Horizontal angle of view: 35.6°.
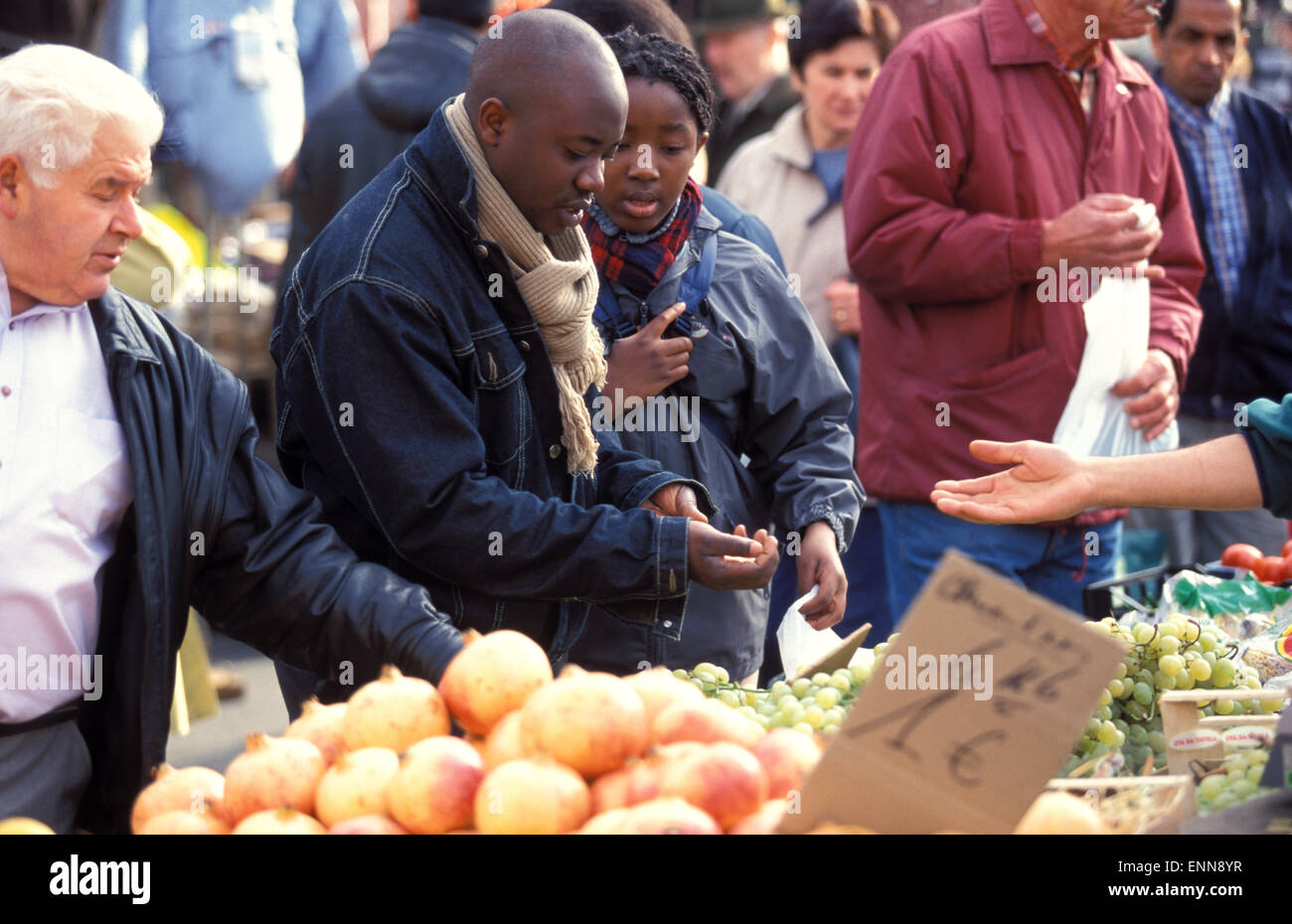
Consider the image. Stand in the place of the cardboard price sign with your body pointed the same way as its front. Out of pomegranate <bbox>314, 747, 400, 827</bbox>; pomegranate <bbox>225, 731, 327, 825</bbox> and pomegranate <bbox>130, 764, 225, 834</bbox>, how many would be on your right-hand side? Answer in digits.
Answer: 3

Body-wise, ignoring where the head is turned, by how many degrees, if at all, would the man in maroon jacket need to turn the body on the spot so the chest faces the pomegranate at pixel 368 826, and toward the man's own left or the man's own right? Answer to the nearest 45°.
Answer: approximately 45° to the man's own right

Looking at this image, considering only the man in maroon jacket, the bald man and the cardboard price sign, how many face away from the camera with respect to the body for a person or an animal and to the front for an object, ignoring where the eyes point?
0

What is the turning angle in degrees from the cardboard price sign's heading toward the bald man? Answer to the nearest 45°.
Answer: approximately 135° to its right

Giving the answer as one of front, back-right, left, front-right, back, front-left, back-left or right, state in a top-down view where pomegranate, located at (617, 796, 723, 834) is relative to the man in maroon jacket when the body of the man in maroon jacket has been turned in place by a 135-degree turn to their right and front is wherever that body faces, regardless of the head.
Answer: left

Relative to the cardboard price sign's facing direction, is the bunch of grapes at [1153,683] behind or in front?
behind

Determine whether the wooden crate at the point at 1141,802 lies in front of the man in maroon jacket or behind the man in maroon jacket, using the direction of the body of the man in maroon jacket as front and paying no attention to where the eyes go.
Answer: in front

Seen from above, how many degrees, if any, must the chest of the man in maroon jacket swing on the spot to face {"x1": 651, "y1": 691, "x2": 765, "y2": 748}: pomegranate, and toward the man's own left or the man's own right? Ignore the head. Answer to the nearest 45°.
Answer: approximately 45° to the man's own right

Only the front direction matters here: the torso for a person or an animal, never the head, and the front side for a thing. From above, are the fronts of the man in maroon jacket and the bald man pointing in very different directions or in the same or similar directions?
same or similar directions

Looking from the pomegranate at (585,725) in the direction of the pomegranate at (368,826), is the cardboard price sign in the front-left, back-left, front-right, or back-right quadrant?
back-left

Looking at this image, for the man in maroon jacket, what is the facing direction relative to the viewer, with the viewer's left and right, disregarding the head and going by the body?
facing the viewer and to the right of the viewer

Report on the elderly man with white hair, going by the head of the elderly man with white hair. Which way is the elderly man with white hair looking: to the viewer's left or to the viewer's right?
to the viewer's right

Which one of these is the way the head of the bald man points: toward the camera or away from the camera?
toward the camera

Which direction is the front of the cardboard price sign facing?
toward the camera

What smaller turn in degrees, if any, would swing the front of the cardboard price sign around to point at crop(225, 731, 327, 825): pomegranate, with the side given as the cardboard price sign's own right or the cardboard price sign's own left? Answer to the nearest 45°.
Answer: approximately 90° to the cardboard price sign's own right
